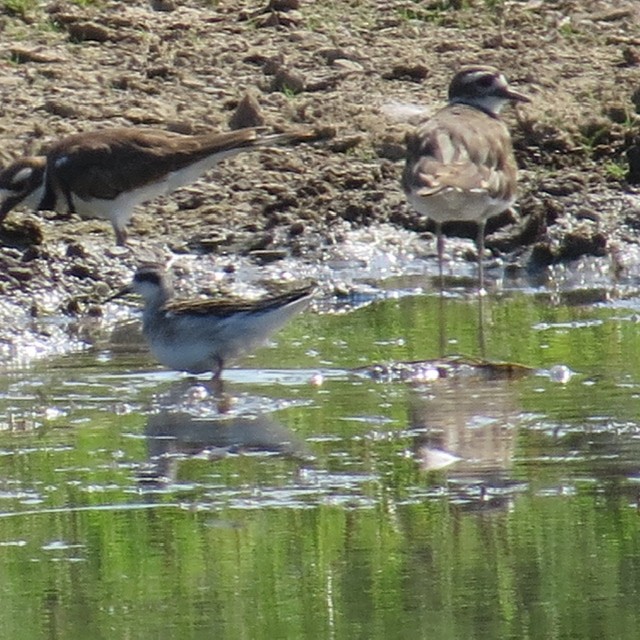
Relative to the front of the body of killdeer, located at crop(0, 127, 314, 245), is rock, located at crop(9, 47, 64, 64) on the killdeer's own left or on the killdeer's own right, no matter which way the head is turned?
on the killdeer's own right

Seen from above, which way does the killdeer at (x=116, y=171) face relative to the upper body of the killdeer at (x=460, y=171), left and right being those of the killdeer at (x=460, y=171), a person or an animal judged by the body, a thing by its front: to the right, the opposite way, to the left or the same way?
to the left

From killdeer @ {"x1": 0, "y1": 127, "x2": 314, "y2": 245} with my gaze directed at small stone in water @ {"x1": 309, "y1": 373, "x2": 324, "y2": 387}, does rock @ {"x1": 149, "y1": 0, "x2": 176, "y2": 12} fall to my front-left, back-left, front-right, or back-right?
back-left

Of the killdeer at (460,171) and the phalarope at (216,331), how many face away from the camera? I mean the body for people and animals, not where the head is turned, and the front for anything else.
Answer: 1

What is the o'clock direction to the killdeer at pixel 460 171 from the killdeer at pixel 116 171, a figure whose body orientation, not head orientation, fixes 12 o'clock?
the killdeer at pixel 460 171 is roughly at 7 o'clock from the killdeer at pixel 116 171.

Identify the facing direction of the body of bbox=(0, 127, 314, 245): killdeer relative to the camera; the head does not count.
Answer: to the viewer's left

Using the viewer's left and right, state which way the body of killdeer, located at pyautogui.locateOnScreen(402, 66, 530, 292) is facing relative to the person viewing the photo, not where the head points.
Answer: facing away from the viewer

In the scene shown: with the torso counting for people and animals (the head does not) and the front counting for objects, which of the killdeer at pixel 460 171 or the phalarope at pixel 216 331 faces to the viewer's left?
the phalarope at pixel 216 331
